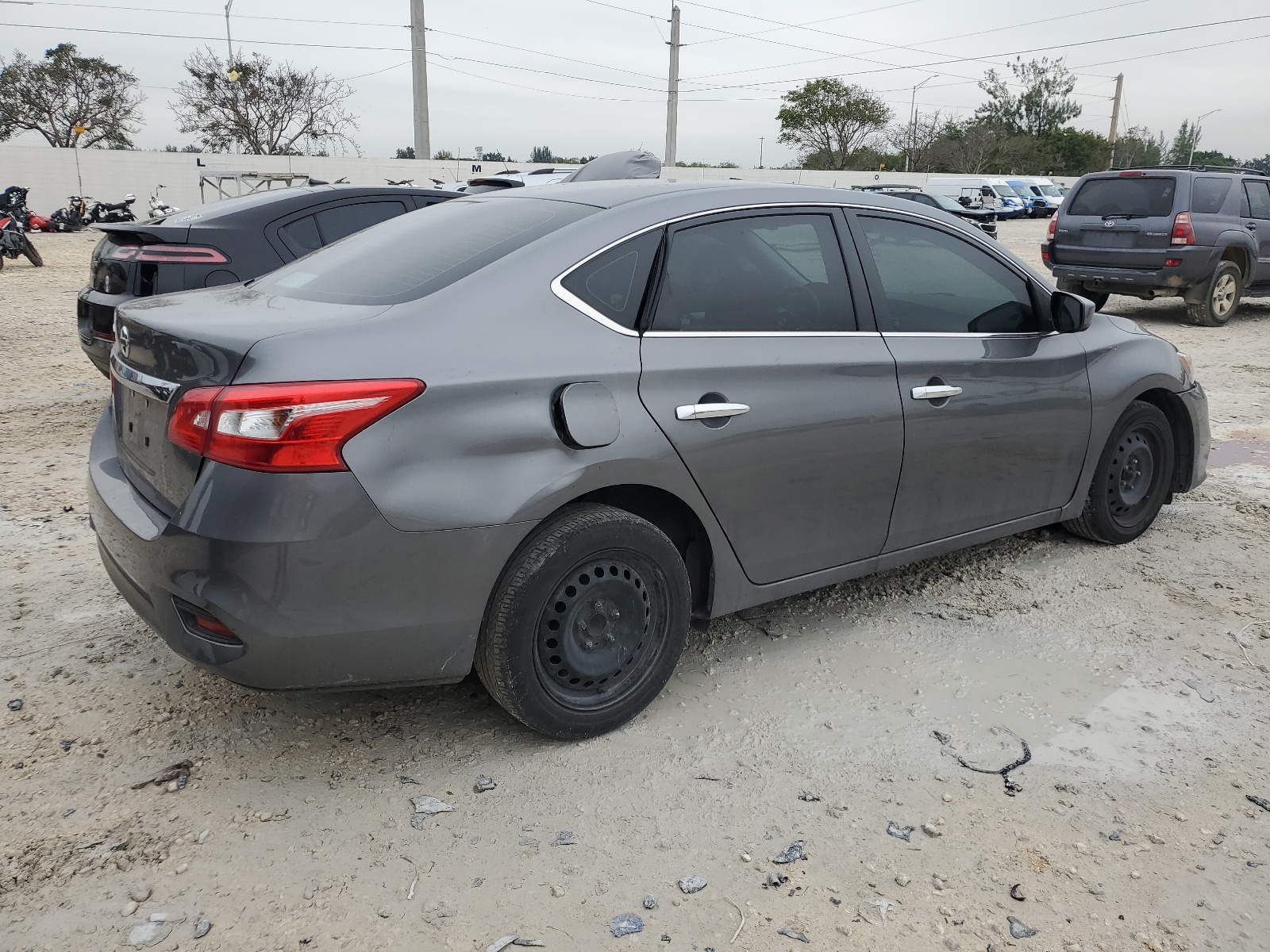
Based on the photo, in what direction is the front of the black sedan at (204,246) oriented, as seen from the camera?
facing away from the viewer and to the right of the viewer

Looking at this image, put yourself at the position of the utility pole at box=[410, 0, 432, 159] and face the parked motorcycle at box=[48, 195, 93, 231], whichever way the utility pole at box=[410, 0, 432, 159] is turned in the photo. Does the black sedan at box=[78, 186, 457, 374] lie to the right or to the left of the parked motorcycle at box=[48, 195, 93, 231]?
left

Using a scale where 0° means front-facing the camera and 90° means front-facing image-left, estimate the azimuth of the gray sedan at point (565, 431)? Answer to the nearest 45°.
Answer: approximately 225°

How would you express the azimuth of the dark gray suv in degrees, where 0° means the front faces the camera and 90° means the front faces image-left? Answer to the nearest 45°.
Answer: approximately 225°

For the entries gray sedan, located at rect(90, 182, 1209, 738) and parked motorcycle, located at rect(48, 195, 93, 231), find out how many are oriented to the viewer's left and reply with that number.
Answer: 0

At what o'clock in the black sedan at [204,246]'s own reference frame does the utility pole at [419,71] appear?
The utility pole is roughly at 11 o'clock from the black sedan.

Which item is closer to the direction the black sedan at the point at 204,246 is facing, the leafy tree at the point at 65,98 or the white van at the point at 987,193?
the white van

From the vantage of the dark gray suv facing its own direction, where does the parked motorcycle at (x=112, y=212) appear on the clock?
The parked motorcycle is roughly at 8 o'clock from the dark gray suv.

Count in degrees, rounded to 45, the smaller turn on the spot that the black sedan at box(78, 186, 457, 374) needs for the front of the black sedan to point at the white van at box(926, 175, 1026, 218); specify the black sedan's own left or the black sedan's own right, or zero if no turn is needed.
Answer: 0° — it already faces it

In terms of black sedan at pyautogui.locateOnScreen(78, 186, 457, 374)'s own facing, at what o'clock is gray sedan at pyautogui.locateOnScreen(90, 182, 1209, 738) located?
The gray sedan is roughly at 4 o'clock from the black sedan.

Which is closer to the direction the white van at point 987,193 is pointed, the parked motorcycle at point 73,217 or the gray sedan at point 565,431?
the gray sedan

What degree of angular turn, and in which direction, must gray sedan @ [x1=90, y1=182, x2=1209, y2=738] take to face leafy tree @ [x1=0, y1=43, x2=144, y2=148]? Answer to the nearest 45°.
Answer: approximately 90° to its left

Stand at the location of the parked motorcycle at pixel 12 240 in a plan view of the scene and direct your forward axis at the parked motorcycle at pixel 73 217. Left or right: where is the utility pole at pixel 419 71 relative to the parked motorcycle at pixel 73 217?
right

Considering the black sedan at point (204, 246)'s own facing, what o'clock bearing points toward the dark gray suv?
The dark gray suv is roughly at 1 o'clock from the black sedan.
